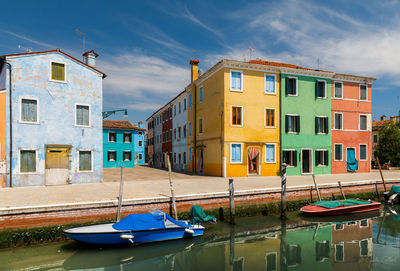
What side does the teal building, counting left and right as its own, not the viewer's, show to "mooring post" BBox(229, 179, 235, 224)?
front

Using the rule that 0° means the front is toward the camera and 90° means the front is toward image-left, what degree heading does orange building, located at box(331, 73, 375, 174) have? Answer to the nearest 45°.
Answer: approximately 0°

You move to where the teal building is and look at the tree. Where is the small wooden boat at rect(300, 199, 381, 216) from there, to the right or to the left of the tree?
right

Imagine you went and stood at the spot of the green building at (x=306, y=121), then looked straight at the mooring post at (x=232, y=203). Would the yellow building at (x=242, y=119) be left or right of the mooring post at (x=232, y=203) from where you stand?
right

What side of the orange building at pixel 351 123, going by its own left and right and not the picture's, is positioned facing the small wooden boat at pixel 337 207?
front

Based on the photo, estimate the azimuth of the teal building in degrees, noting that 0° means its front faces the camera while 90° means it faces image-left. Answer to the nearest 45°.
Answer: approximately 0°

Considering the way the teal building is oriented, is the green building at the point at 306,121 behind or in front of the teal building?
in front

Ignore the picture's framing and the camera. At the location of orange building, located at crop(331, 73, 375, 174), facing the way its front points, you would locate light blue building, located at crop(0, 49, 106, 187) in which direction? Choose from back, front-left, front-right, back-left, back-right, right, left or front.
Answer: front-right

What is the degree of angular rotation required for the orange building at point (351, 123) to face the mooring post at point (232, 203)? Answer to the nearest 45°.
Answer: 0° — it already faces it
